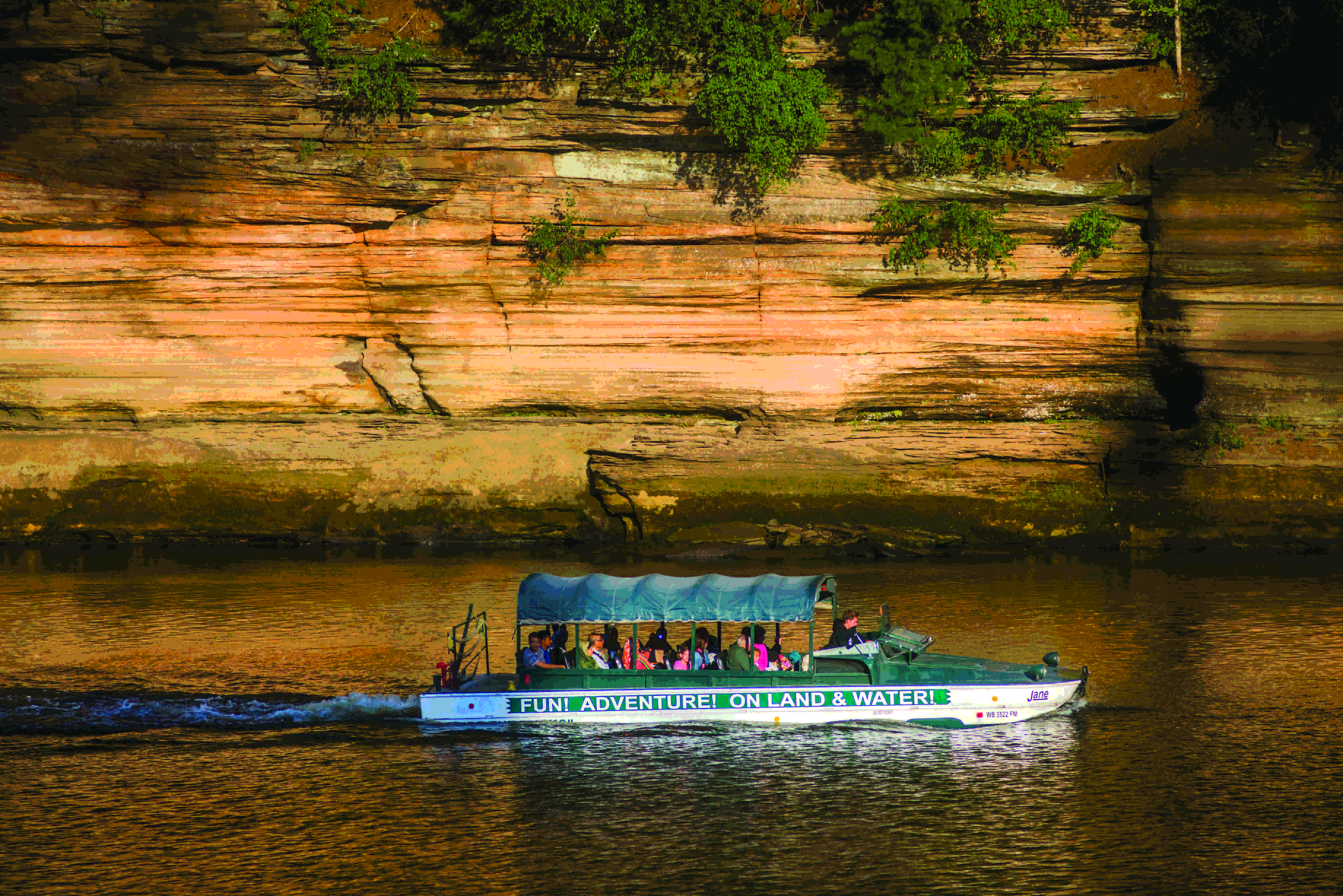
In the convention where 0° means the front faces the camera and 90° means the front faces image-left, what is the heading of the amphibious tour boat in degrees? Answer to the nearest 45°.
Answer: approximately 270°

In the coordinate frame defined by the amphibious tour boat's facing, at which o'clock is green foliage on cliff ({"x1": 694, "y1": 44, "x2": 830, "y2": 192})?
The green foliage on cliff is roughly at 9 o'clock from the amphibious tour boat.

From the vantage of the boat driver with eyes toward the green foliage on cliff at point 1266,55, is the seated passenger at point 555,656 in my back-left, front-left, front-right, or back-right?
back-left

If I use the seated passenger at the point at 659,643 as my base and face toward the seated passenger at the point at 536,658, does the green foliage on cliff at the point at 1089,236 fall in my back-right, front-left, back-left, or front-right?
back-right

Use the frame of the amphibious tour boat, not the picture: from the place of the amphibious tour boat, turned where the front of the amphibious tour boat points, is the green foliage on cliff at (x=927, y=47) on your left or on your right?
on your left

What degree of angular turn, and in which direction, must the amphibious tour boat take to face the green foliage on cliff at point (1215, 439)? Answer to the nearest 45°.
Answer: approximately 45° to its left

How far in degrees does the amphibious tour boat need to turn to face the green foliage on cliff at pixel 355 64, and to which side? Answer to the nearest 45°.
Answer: approximately 135° to its left

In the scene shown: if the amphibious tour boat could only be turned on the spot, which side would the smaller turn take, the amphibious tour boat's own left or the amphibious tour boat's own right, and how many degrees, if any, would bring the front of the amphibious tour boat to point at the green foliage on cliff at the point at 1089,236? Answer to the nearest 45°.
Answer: approximately 45° to the amphibious tour boat's own left
